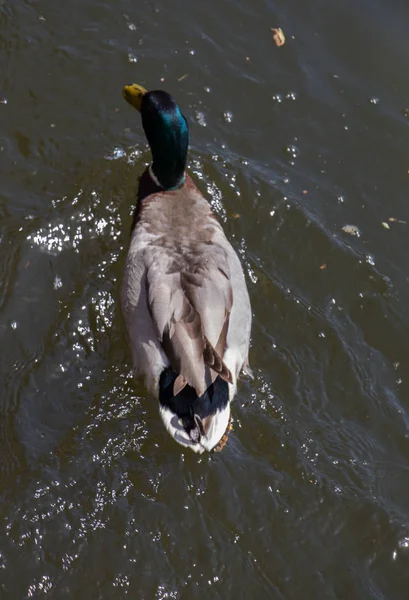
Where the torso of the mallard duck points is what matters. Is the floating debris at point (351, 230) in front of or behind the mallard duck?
in front

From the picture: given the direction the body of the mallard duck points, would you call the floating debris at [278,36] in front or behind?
in front

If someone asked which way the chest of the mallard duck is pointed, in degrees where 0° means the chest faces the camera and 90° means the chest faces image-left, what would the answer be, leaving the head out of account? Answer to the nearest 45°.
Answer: approximately 180°
